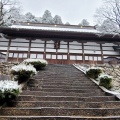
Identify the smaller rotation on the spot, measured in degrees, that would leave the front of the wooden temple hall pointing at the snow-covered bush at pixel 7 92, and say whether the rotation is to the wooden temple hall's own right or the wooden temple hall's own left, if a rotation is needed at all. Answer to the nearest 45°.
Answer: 0° — it already faces it

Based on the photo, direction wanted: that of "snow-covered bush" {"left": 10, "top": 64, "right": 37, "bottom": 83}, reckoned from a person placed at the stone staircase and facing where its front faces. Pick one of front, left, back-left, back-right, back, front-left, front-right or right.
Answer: back-right

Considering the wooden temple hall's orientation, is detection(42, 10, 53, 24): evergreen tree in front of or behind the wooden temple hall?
behind

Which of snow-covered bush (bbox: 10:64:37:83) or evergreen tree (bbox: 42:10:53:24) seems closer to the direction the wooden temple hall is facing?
the snow-covered bush

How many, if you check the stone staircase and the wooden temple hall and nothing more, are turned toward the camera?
2

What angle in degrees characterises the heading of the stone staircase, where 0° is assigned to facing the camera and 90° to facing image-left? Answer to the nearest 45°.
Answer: approximately 0°

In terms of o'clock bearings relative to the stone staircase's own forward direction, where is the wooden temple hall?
The wooden temple hall is roughly at 6 o'clock from the stone staircase.
